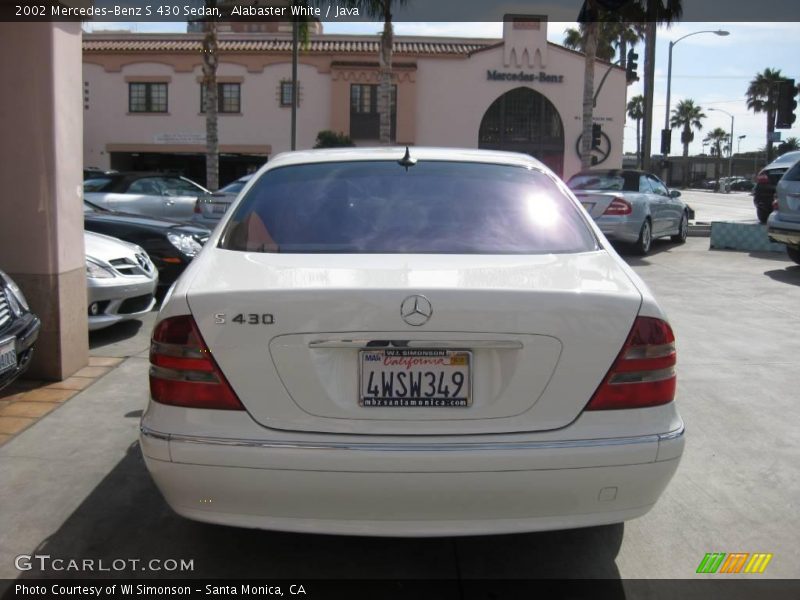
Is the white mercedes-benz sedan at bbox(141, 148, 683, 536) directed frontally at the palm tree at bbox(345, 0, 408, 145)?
yes

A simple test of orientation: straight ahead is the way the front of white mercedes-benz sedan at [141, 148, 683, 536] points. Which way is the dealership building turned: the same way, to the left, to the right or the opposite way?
the opposite way

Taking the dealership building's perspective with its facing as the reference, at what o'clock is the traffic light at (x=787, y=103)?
The traffic light is roughly at 11 o'clock from the dealership building.

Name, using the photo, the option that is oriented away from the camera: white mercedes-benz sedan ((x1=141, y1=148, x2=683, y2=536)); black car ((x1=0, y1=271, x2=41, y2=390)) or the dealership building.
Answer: the white mercedes-benz sedan

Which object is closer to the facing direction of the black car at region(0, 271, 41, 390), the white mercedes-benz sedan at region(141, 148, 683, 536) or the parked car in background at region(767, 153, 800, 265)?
the white mercedes-benz sedan

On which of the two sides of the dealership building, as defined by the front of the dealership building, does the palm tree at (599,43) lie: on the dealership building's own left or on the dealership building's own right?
on the dealership building's own left

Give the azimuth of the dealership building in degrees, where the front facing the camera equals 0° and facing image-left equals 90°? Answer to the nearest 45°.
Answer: approximately 0°

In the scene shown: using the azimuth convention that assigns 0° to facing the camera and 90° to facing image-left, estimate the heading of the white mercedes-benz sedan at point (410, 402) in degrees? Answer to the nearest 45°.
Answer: approximately 180°

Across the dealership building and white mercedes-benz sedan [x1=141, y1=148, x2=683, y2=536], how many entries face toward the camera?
1

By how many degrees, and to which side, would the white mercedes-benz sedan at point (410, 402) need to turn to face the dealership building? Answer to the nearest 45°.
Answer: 0° — it already faces it

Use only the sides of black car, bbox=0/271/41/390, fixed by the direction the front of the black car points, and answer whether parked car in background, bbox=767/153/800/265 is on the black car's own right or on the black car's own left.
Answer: on the black car's own left

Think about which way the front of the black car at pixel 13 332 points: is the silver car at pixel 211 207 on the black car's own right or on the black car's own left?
on the black car's own left
